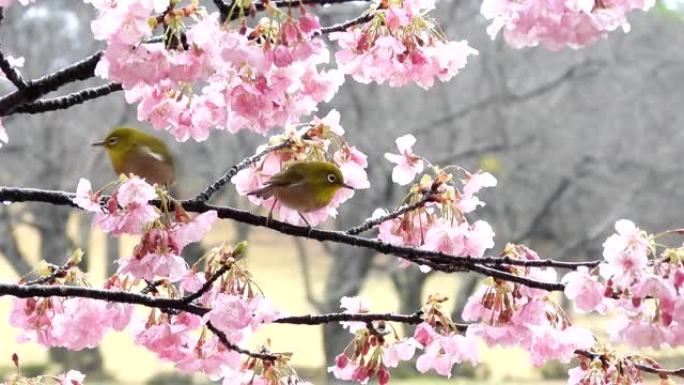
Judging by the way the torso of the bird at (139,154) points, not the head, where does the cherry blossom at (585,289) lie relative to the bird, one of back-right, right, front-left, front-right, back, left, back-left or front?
back-left

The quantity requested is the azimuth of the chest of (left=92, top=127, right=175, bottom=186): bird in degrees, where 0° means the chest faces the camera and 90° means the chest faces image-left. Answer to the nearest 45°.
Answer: approximately 90°

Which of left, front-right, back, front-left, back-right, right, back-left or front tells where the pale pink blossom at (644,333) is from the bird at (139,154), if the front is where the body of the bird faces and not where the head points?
back-left

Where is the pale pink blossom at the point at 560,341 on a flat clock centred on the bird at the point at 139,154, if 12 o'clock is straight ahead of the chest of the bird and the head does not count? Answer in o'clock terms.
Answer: The pale pink blossom is roughly at 7 o'clock from the bird.

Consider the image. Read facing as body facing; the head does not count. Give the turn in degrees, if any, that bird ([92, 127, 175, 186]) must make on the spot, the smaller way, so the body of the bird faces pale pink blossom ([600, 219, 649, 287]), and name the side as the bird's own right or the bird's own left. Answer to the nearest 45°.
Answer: approximately 135° to the bird's own left
